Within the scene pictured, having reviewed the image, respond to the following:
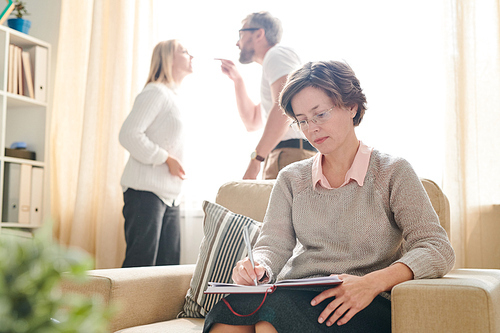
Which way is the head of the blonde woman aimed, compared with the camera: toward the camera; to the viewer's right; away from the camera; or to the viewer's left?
to the viewer's right

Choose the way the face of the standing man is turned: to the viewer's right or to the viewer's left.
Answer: to the viewer's left

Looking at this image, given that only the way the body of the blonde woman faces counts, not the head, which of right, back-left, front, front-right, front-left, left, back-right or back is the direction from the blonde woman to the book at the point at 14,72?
back-left

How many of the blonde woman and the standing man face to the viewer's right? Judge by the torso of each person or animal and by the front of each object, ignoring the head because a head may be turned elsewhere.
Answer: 1

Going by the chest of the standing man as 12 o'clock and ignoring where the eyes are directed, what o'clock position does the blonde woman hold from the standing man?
The blonde woman is roughly at 1 o'clock from the standing man.

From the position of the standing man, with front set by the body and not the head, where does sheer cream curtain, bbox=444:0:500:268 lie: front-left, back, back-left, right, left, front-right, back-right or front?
back

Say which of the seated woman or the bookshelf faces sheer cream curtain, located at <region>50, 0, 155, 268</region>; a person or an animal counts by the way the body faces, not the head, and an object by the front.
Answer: the bookshelf

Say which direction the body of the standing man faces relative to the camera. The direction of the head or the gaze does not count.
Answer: to the viewer's left

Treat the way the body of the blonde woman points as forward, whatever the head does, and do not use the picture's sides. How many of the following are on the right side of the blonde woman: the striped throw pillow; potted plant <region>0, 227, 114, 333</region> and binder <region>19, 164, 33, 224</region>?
2

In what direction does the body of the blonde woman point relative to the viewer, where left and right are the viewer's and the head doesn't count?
facing to the right of the viewer
